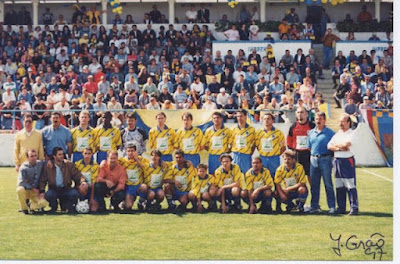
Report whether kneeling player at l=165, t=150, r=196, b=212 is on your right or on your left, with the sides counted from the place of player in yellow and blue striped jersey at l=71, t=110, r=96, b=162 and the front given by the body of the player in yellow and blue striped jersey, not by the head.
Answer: on your left

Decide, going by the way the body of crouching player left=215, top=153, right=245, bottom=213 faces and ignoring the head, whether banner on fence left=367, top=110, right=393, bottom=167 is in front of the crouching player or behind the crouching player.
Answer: behind

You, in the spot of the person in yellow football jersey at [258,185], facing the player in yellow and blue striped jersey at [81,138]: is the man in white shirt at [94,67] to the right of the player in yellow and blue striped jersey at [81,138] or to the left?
right

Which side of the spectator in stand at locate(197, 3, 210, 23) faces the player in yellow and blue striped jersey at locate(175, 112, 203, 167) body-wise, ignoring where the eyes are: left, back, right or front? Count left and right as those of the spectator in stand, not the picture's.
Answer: front

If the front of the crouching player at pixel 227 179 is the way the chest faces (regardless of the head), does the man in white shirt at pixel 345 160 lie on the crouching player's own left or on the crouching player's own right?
on the crouching player's own left

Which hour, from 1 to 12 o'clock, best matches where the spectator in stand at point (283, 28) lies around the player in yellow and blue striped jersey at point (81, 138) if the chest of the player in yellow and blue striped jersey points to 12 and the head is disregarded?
The spectator in stand is roughly at 7 o'clock from the player in yellow and blue striped jersey.

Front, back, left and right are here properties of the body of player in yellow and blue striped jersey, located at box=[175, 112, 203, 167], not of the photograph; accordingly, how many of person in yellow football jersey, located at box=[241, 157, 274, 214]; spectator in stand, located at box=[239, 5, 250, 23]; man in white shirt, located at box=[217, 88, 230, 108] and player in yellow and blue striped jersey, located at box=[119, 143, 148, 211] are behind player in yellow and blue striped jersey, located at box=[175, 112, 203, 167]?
2

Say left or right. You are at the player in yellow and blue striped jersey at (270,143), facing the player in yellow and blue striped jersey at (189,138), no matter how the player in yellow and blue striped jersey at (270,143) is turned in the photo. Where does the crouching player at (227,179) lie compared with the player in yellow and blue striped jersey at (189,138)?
left

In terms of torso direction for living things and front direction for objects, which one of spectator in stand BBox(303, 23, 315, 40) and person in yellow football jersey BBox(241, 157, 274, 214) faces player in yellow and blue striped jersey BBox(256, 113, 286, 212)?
the spectator in stand
